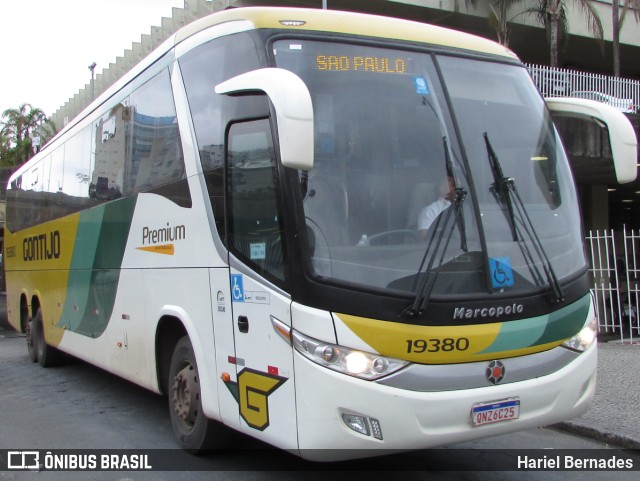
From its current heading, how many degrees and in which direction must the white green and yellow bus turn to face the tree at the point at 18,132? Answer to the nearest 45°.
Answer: approximately 180°

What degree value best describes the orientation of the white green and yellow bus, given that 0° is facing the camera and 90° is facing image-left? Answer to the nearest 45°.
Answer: approximately 315°

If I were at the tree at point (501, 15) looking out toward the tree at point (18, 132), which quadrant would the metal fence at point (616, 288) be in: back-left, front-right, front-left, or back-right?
back-left

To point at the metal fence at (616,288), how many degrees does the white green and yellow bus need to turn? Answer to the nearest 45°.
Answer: approximately 90° to its left

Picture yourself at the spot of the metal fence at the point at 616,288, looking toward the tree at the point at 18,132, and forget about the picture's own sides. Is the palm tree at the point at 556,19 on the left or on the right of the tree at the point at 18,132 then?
right

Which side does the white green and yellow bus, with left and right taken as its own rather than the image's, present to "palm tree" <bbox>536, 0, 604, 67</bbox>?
left
